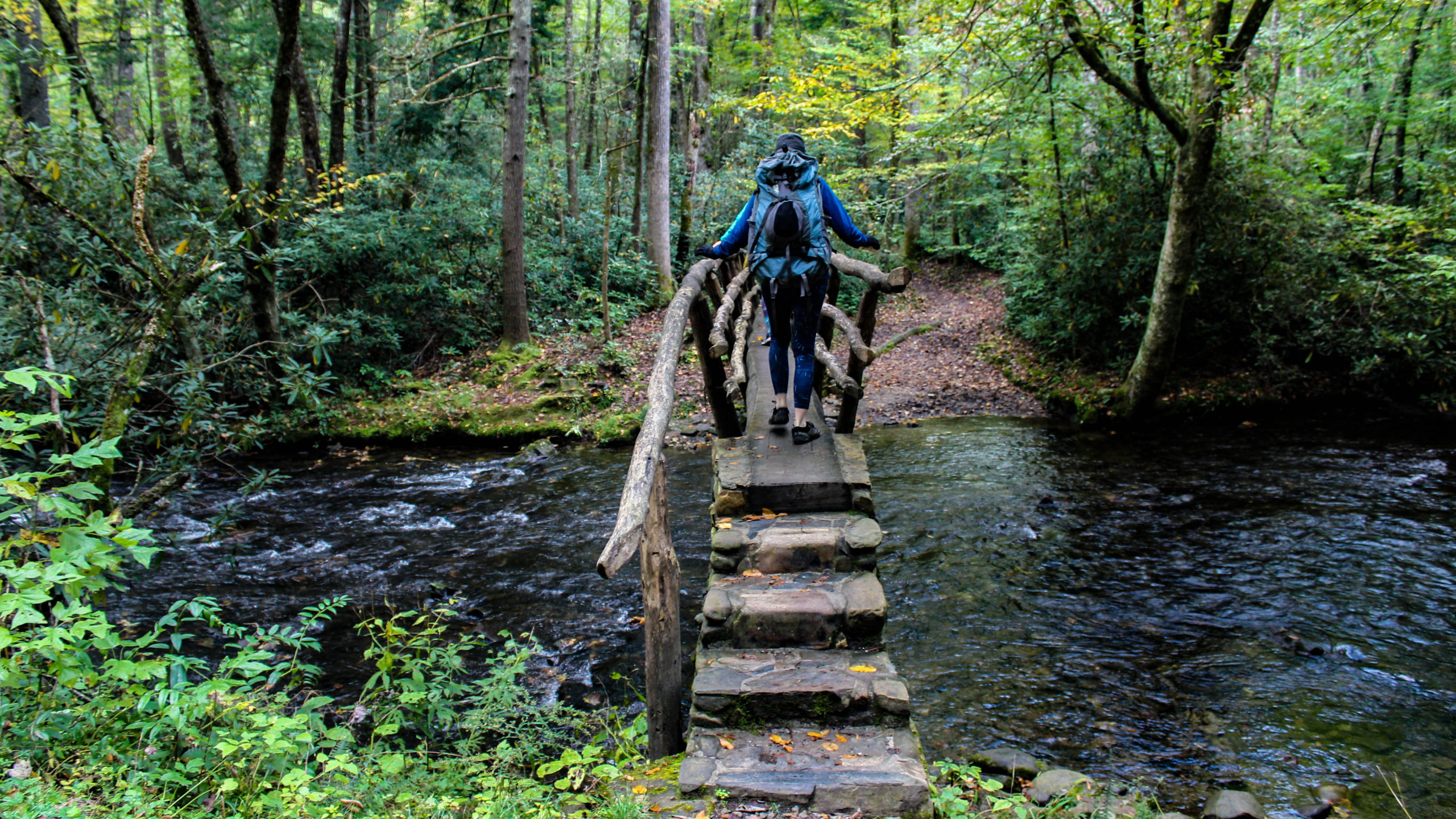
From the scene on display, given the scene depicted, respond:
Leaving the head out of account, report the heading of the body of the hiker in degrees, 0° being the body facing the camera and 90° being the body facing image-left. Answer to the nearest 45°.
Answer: approximately 180°

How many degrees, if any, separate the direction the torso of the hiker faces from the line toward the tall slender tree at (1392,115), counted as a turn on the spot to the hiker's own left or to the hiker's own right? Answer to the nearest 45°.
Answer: approximately 45° to the hiker's own right
